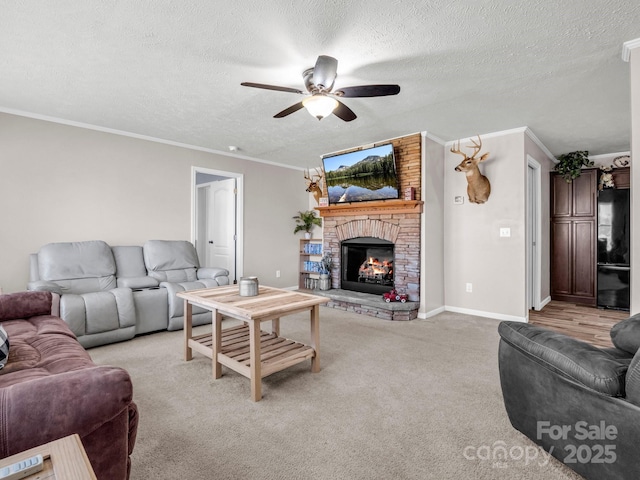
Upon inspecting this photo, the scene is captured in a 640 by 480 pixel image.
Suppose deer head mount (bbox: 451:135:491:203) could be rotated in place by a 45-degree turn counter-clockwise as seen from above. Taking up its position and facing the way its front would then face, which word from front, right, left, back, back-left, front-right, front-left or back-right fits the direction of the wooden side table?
front

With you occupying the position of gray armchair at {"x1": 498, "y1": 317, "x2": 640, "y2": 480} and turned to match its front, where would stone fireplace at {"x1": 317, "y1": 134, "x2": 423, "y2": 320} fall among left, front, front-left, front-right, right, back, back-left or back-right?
front

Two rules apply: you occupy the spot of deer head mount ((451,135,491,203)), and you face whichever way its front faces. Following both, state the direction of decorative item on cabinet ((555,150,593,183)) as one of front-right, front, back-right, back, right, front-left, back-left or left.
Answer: back

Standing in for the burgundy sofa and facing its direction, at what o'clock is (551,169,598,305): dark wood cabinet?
The dark wood cabinet is roughly at 12 o'clock from the burgundy sofa.

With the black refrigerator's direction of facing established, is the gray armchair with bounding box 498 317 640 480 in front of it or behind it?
in front

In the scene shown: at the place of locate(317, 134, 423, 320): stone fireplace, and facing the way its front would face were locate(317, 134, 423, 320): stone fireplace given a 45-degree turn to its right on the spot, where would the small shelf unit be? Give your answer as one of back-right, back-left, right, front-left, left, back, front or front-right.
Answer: front-right

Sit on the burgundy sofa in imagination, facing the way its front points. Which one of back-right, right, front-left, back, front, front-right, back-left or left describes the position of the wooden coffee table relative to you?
front-left

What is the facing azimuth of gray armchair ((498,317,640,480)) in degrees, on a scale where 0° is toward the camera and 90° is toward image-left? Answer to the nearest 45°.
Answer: approximately 135°

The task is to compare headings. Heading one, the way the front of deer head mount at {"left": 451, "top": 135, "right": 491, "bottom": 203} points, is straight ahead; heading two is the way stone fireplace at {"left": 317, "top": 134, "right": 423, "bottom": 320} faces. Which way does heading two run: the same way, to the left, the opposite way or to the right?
the same way

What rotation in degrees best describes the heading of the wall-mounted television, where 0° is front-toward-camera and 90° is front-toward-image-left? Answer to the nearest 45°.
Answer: approximately 45°

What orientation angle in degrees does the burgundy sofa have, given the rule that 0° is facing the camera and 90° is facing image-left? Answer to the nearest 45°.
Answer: approximately 270°

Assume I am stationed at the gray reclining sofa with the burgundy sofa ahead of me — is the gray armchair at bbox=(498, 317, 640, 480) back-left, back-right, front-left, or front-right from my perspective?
front-left

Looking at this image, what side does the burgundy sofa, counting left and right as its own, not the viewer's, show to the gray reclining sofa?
left

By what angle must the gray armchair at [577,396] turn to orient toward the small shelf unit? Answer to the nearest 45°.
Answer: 0° — it already faces it

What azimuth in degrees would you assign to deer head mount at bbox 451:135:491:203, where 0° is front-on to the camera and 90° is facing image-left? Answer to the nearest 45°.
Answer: approximately 45°

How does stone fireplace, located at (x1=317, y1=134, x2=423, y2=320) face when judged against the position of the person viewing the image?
facing the viewer and to the left of the viewer
